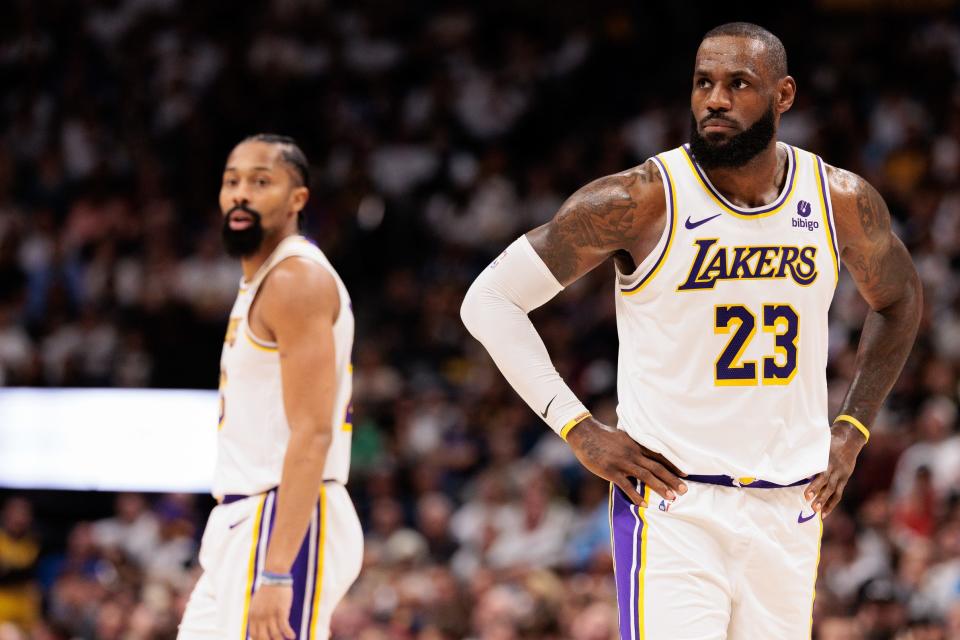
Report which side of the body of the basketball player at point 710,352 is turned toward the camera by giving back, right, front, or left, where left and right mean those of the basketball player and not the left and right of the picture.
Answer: front

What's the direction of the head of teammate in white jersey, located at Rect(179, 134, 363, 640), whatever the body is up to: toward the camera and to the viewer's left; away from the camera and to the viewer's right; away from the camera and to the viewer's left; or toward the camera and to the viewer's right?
toward the camera and to the viewer's left

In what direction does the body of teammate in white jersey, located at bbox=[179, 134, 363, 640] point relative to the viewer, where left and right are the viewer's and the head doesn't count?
facing to the left of the viewer

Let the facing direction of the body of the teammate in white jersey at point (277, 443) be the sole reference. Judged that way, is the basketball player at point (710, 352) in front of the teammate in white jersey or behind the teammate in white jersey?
behind

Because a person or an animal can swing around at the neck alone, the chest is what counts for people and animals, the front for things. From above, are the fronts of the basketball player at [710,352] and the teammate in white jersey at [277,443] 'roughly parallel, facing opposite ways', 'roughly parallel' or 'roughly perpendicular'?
roughly perpendicular

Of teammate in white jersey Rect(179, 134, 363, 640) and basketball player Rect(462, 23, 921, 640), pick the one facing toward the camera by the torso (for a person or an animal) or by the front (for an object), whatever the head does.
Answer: the basketball player

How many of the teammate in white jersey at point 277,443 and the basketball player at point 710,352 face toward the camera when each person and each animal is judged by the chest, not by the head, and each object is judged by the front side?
1
